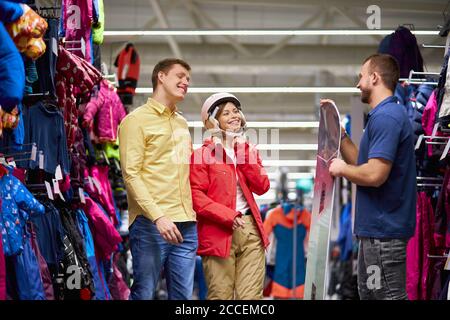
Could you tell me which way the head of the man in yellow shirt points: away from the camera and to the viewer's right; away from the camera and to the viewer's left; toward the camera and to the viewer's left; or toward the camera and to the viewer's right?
toward the camera and to the viewer's right

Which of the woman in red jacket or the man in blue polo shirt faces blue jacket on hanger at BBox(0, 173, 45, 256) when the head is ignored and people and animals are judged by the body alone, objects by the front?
the man in blue polo shirt

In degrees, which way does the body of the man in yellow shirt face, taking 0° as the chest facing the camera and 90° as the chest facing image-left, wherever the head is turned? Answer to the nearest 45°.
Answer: approximately 315°

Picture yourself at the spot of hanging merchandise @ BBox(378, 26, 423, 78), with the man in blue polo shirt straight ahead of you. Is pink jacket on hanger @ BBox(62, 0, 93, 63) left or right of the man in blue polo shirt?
right

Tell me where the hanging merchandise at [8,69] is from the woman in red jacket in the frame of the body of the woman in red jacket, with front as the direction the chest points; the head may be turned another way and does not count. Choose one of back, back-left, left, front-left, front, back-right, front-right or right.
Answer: right

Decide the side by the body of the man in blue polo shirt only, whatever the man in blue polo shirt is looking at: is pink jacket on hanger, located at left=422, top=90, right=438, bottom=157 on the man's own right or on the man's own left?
on the man's own right

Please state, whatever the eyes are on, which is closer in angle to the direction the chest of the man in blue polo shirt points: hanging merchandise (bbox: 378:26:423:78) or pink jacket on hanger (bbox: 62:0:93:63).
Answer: the pink jacket on hanger

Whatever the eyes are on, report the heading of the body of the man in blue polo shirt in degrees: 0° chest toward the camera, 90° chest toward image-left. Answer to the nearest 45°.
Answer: approximately 90°

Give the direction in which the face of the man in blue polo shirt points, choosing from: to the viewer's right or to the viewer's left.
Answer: to the viewer's left

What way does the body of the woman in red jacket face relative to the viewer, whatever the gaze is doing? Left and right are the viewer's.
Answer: facing the viewer and to the right of the viewer

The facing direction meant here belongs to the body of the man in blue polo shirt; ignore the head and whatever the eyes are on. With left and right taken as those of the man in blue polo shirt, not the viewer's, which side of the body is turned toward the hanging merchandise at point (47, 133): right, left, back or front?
front
